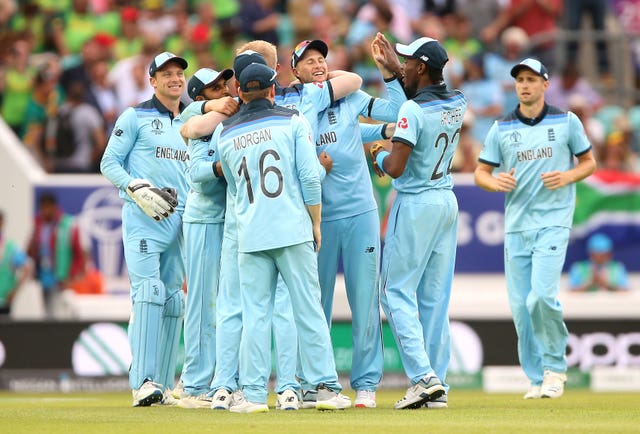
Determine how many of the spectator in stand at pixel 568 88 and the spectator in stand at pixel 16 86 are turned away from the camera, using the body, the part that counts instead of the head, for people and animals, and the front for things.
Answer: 0

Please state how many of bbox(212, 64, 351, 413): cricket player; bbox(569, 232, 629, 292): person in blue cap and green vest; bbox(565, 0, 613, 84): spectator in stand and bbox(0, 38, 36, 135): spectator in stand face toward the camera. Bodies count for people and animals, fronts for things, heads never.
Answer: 3

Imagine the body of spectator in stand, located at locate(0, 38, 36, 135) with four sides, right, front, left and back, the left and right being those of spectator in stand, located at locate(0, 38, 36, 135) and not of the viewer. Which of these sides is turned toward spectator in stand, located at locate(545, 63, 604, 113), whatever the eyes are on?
left

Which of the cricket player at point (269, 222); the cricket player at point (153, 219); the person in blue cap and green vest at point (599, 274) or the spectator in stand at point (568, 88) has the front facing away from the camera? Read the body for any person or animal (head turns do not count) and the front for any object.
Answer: the cricket player at point (269, 222)

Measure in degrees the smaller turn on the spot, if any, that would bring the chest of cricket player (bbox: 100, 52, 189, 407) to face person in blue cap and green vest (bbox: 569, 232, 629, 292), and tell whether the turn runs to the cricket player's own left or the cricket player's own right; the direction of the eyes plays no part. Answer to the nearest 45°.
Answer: approximately 90° to the cricket player's own left

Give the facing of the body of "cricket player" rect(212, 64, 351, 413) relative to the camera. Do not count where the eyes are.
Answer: away from the camera

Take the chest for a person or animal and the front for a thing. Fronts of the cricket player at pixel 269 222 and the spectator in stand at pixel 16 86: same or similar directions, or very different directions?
very different directions

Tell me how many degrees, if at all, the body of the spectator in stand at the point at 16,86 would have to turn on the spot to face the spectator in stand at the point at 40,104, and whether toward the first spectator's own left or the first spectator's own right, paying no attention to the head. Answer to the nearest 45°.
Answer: approximately 45° to the first spectator's own left

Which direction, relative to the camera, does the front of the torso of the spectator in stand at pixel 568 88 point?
toward the camera

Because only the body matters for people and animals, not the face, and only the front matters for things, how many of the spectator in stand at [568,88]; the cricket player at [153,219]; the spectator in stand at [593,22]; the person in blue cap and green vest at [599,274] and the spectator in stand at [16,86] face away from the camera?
0

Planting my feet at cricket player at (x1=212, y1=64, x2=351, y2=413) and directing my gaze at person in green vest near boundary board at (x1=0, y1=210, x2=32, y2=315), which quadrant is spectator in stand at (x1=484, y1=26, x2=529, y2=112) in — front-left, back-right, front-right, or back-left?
front-right

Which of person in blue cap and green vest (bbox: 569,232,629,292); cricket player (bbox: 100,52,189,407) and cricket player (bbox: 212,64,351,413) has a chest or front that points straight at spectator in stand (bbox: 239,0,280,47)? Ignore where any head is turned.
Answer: cricket player (bbox: 212,64,351,413)

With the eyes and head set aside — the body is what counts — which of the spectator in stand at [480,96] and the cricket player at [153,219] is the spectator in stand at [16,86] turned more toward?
the cricket player

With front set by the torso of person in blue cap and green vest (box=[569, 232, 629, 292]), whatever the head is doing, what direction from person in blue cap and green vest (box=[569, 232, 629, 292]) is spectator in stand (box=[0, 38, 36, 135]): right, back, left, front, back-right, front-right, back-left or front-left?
right

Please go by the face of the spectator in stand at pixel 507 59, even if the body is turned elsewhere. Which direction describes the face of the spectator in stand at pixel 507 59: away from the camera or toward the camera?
toward the camera

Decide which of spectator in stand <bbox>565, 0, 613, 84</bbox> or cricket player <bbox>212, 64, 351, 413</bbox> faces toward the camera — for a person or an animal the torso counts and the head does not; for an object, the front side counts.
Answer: the spectator in stand

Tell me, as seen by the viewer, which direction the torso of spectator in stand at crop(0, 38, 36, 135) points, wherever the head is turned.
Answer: toward the camera

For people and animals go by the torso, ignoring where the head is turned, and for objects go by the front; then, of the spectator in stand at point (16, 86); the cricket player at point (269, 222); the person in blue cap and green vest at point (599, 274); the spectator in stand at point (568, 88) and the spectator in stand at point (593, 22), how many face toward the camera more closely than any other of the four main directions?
4

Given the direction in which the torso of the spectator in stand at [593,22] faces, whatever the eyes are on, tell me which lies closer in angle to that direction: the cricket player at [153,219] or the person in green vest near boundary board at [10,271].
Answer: the cricket player

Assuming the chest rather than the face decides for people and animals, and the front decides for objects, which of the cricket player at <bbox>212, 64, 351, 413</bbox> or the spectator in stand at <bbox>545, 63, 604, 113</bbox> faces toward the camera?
the spectator in stand
